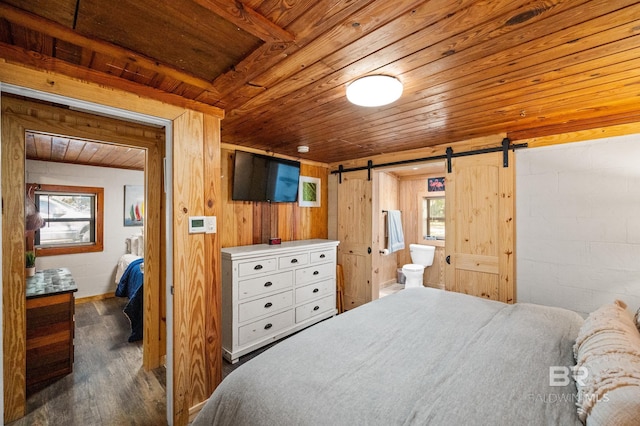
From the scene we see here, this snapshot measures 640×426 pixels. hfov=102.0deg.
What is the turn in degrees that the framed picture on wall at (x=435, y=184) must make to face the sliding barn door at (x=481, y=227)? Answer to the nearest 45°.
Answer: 0° — it already faces it

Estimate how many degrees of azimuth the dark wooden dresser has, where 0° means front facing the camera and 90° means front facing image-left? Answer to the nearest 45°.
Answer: approximately 315°

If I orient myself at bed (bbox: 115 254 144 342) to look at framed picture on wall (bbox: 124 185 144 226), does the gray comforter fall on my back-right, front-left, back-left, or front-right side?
back-right

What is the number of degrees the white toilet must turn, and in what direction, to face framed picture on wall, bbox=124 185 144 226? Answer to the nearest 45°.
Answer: approximately 45° to its right

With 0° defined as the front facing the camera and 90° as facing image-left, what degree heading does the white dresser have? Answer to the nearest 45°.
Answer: approximately 315°

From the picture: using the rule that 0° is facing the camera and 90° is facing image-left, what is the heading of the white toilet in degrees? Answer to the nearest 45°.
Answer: approximately 45°

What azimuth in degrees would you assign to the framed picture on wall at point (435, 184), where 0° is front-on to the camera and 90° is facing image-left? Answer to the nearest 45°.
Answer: approximately 0°

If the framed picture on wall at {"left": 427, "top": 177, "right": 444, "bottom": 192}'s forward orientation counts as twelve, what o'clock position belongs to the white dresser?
The white dresser is roughly at 1 o'clock from the framed picture on wall.

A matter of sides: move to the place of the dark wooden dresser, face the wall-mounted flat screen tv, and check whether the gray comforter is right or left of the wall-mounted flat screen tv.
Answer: right
